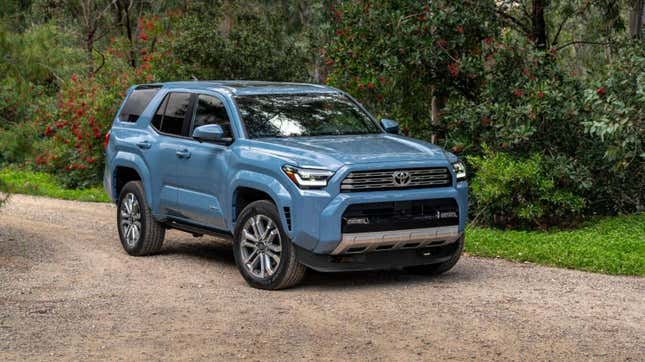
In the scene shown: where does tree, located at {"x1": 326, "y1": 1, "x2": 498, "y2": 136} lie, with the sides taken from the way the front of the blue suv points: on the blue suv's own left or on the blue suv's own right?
on the blue suv's own left

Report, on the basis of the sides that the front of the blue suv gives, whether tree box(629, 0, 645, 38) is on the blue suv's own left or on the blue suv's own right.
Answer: on the blue suv's own left

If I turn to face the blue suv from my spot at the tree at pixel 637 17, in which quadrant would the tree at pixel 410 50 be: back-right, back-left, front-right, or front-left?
front-right

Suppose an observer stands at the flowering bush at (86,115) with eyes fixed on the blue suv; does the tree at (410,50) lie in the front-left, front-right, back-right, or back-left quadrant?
front-left

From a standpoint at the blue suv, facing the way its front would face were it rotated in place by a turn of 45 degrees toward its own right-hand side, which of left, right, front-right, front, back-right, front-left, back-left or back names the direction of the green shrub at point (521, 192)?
back-left

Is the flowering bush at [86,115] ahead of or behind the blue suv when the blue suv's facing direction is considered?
behind
